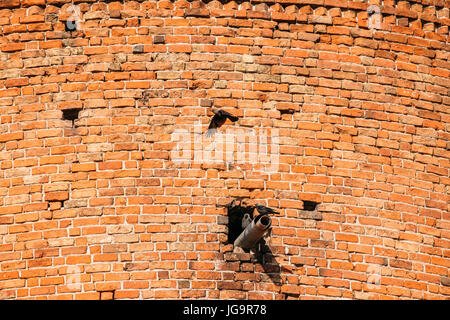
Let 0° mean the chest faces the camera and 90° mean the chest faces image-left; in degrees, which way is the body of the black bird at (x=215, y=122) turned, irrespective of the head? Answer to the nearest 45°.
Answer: approximately 90°
